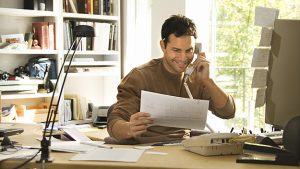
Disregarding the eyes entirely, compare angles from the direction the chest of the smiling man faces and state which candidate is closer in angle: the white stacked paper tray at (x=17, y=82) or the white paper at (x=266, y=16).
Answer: the white paper

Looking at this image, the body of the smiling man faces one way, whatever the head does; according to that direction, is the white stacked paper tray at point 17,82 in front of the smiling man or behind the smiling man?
behind

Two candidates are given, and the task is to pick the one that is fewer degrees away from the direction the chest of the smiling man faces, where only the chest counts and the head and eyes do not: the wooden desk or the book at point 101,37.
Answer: the wooden desk

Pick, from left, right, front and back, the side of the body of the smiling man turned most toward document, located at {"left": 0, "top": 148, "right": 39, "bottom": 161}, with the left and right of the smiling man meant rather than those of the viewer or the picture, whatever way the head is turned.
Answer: right

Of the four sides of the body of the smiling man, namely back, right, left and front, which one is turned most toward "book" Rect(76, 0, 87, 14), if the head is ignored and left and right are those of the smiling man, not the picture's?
back

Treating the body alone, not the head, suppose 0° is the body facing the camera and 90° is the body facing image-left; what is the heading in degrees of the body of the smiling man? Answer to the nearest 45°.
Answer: approximately 315°

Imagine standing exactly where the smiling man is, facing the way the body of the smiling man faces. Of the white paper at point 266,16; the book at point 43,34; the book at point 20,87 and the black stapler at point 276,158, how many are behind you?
2

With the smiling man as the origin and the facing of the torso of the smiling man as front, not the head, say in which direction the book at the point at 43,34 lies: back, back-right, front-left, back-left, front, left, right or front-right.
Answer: back
